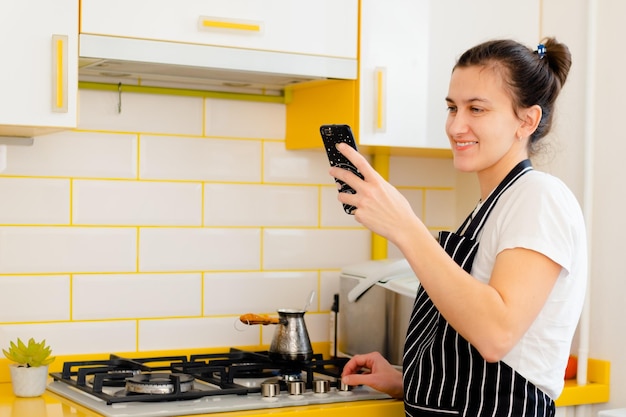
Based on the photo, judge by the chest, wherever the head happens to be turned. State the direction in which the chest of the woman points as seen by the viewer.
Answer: to the viewer's left

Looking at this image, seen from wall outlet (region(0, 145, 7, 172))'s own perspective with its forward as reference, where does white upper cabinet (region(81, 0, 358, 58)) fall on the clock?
The white upper cabinet is roughly at 10 o'clock from the wall outlet.

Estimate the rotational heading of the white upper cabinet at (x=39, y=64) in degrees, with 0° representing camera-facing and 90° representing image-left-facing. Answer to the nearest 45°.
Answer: approximately 0°

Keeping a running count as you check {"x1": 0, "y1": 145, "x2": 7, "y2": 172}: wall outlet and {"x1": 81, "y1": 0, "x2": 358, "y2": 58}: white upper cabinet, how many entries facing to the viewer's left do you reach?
0

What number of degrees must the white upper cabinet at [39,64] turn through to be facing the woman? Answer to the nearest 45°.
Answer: approximately 45° to its left

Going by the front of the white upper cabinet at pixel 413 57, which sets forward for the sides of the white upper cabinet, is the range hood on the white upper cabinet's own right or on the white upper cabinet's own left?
on the white upper cabinet's own right

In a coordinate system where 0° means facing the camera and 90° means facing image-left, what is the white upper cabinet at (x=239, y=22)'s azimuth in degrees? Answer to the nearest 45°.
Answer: approximately 0°

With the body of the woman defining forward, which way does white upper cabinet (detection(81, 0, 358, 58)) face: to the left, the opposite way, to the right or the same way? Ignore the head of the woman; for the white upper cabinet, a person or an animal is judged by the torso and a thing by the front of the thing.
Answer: to the left

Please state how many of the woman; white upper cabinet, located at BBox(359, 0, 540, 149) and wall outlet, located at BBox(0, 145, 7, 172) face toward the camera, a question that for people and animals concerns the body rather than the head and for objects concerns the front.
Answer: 2
